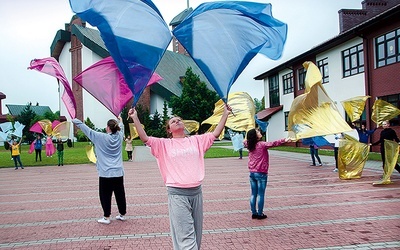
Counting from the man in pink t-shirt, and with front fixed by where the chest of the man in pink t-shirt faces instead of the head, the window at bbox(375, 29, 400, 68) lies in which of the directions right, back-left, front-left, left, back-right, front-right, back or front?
back-left

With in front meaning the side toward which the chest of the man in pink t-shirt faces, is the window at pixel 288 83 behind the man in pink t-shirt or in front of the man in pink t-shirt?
behind

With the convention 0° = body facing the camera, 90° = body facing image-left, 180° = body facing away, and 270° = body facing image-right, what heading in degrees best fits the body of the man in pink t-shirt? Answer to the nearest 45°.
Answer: approximately 0°

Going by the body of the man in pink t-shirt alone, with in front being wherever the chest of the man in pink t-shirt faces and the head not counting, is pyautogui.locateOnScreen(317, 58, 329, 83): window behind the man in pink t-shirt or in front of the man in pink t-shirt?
behind

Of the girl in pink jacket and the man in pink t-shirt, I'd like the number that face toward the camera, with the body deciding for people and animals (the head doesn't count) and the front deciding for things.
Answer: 1

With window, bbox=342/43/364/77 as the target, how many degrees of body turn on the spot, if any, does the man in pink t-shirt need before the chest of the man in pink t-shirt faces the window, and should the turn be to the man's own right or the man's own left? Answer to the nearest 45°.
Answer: approximately 135° to the man's own left
